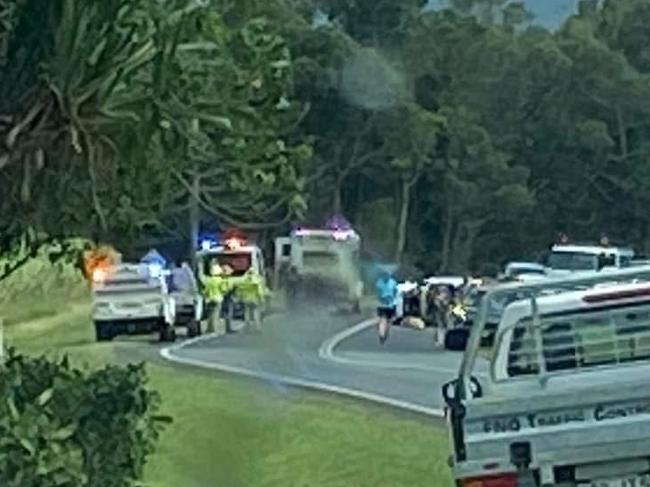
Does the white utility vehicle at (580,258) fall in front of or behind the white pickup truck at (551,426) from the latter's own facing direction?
in front

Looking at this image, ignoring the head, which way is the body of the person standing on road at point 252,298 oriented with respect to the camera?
away from the camera

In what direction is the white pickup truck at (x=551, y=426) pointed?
away from the camera

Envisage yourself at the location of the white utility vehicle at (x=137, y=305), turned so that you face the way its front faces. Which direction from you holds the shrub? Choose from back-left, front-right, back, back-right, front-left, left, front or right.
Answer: back

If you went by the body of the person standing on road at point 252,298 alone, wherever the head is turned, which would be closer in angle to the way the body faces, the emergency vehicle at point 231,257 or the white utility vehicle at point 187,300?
the emergency vehicle

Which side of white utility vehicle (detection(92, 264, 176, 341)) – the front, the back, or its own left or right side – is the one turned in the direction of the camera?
back

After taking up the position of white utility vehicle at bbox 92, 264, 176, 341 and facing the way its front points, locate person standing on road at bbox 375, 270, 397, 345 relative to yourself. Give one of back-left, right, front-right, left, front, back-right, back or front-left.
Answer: right
